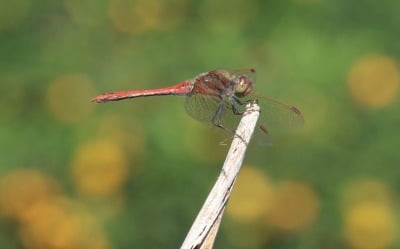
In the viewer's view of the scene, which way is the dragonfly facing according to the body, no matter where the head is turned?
to the viewer's right
